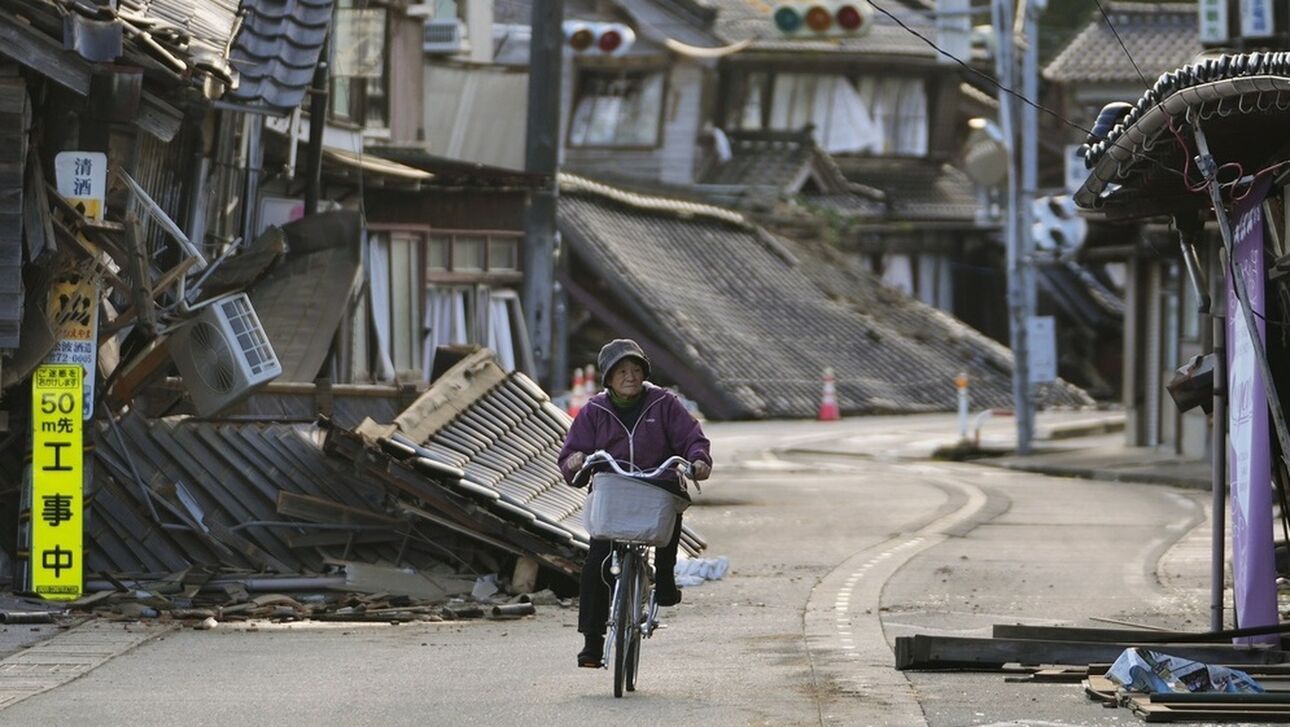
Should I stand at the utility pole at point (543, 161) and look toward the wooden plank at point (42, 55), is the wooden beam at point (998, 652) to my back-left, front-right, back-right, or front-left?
front-left

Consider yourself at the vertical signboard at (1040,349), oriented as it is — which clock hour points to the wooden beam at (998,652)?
The wooden beam is roughly at 12 o'clock from the vertical signboard.

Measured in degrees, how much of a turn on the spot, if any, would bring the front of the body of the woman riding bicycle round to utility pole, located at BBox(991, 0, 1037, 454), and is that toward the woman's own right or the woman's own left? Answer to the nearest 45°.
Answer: approximately 180°

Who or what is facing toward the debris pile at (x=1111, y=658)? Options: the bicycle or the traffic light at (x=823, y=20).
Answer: the traffic light

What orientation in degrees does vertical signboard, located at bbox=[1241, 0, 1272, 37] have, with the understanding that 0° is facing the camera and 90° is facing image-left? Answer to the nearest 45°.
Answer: approximately 0°

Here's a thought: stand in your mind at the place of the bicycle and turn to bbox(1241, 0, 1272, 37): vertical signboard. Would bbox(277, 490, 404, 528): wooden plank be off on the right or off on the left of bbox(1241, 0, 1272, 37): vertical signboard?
left

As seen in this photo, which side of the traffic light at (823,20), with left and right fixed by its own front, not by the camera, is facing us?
front

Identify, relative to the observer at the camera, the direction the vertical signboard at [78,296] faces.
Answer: facing the viewer

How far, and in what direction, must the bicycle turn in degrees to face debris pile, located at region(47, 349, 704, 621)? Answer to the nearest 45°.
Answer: approximately 135° to its right

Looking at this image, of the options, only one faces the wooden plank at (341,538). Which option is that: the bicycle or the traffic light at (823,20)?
the traffic light

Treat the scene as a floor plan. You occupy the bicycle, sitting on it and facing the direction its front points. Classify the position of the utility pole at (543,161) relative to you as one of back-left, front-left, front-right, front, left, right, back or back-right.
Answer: back

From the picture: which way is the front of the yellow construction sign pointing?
toward the camera

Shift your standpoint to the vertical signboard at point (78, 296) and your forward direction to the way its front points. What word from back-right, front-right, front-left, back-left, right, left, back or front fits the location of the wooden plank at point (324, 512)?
left

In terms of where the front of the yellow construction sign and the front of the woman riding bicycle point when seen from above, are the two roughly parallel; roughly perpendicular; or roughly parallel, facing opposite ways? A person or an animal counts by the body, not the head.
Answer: roughly parallel
